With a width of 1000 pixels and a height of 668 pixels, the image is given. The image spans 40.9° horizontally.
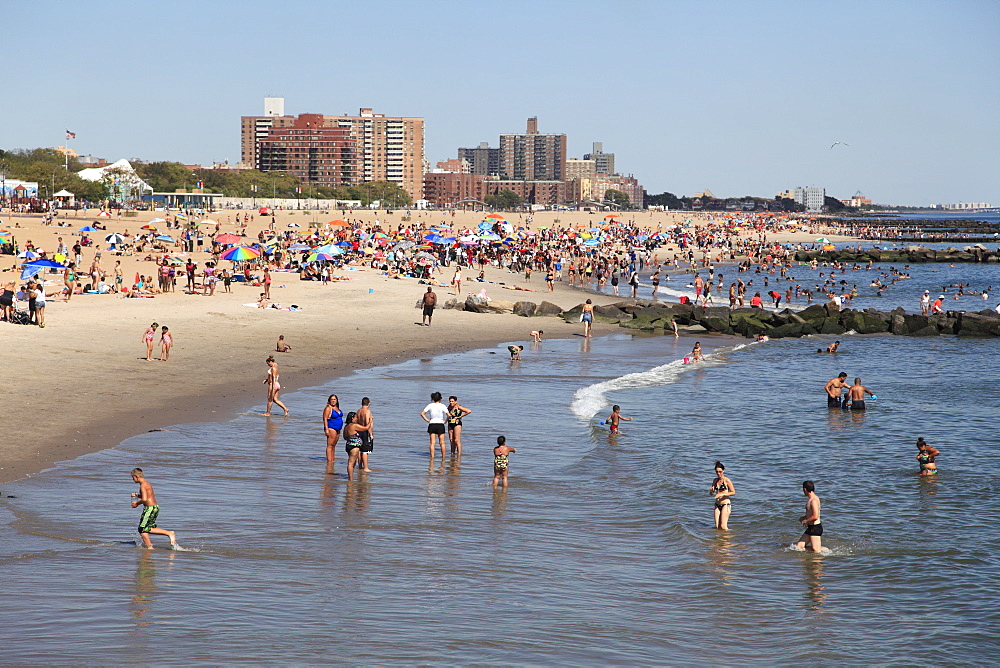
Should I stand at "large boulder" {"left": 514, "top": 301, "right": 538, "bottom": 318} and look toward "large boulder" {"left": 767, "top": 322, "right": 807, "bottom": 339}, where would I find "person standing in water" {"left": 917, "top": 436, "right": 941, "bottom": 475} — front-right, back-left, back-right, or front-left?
front-right

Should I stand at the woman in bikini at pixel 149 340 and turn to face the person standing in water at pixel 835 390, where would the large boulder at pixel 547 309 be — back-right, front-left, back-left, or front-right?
front-left

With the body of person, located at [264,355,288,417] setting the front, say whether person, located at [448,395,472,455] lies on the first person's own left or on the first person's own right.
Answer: on the first person's own left
